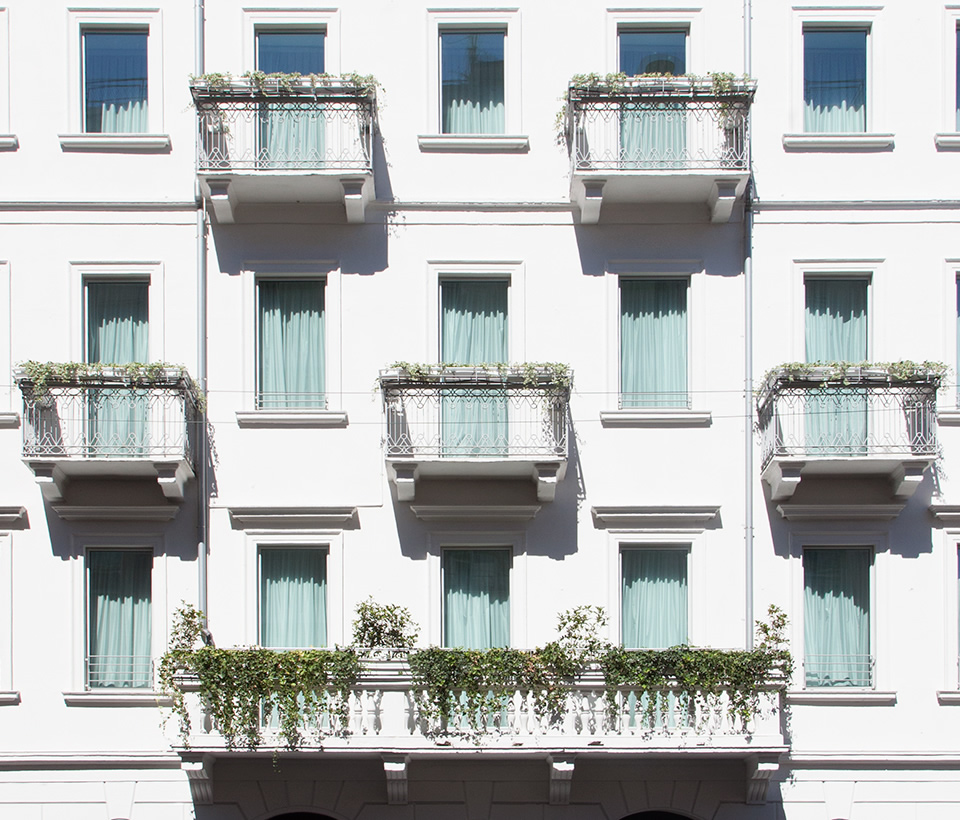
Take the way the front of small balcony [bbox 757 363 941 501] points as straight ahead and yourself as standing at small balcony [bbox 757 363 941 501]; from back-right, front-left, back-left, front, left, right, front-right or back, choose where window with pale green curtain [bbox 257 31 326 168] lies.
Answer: right

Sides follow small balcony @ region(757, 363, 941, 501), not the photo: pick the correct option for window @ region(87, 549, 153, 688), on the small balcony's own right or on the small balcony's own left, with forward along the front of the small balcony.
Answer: on the small balcony's own right

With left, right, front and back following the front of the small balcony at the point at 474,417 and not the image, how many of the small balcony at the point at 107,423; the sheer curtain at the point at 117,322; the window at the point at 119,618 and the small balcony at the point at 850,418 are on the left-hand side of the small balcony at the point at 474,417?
1

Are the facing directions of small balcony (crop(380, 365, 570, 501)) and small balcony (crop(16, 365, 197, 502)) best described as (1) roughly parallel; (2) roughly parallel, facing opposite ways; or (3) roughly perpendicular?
roughly parallel

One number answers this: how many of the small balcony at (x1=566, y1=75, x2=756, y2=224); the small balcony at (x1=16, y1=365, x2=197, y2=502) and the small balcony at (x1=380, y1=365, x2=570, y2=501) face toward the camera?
3

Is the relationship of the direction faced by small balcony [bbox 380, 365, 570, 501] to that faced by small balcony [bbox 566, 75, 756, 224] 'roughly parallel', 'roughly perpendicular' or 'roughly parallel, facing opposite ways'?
roughly parallel

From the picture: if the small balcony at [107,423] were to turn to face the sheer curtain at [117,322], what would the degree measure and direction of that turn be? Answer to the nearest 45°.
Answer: approximately 180°

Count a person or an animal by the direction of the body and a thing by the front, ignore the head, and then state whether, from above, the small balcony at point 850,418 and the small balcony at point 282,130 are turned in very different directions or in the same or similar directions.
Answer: same or similar directions

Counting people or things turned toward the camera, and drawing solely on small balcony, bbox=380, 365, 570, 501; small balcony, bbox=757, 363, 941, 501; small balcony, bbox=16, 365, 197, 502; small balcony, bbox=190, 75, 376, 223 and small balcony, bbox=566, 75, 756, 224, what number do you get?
5

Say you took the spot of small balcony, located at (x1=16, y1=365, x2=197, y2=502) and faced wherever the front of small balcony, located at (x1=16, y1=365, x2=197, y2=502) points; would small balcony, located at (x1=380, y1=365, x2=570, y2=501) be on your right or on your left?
on your left

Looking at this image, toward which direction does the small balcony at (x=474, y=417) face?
toward the camera

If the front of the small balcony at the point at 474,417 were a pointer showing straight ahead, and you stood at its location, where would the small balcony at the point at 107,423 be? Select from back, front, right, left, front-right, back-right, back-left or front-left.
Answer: right

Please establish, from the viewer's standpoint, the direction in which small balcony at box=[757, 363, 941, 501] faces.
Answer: facing the viewer

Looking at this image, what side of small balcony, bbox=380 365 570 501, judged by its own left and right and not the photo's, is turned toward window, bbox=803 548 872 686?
left
